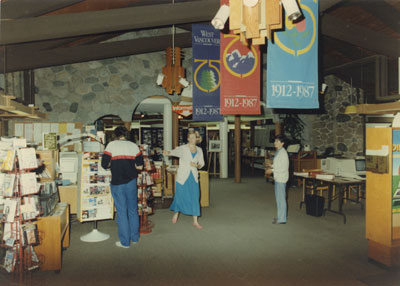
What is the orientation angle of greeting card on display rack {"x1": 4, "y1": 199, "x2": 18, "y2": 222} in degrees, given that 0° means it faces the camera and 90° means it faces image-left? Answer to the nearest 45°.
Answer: approximately 0°

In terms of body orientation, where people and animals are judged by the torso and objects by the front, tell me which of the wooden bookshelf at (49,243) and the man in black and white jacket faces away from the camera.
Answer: the man in black and white jacket

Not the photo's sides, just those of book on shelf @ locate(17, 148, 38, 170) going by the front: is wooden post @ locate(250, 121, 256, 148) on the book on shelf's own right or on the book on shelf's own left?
on the book on shelf's own left

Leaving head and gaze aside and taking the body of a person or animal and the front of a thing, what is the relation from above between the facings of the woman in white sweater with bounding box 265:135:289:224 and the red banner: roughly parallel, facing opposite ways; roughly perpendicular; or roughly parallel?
roughly perpendicular

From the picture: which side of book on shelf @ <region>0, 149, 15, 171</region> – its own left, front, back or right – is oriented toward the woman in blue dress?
left

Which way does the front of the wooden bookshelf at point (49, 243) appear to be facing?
to the viewer's right

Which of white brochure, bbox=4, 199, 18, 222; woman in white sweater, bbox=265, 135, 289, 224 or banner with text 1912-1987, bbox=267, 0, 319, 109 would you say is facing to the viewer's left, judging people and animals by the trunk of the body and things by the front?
the woman in white sweater

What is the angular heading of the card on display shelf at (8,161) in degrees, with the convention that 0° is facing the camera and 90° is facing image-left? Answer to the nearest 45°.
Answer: approximately 0°
